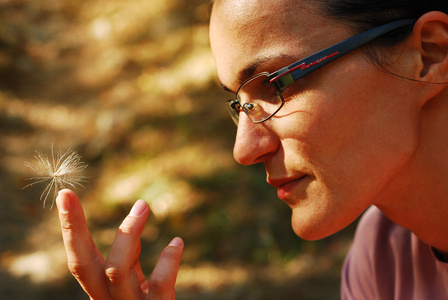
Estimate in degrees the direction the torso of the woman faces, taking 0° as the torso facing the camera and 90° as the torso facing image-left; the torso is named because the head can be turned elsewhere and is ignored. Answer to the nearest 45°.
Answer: approximately 90°

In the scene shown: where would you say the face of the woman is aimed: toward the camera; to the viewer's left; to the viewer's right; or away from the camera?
to the viewer's left
